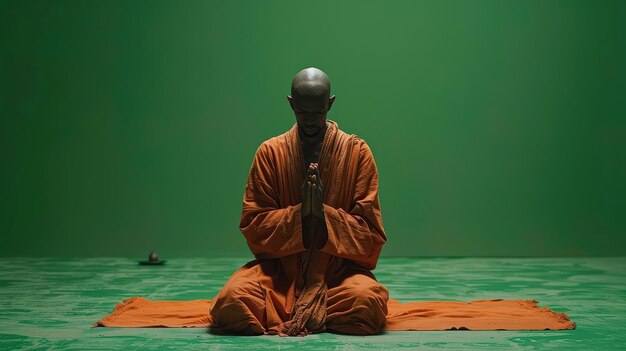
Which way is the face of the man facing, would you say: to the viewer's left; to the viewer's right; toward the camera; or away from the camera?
toward the camera

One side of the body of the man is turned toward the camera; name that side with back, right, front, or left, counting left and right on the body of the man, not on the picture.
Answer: front

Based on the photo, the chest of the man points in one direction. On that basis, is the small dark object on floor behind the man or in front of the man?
behind
